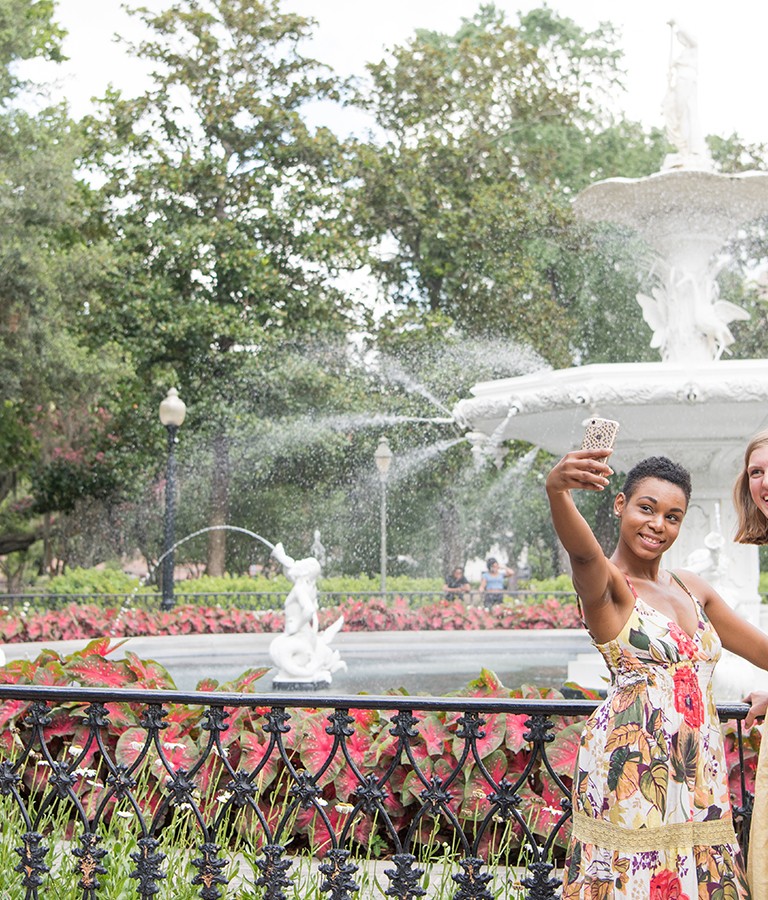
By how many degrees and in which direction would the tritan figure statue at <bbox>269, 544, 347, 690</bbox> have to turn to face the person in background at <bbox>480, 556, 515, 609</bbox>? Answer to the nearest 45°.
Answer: approximately 90° to its right

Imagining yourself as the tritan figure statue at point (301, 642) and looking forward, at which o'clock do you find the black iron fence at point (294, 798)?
The black iron fence is roughly at 9 o'clock from the tritan figure statue.

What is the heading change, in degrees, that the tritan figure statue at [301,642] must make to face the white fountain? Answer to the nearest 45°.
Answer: approximately 180°

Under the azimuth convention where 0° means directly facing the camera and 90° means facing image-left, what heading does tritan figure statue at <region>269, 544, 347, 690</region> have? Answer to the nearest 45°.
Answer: approximately 90°

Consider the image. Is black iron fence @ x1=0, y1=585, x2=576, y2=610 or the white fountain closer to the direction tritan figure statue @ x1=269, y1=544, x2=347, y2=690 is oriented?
the black iron fence

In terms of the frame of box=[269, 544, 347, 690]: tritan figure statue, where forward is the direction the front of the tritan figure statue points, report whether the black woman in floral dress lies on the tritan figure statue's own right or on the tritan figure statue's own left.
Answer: on the tritan figure statue's own left

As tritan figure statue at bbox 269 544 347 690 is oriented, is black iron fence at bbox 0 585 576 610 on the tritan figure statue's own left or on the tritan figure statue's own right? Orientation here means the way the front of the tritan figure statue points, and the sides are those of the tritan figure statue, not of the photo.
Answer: on the tritan figure statue's own right
